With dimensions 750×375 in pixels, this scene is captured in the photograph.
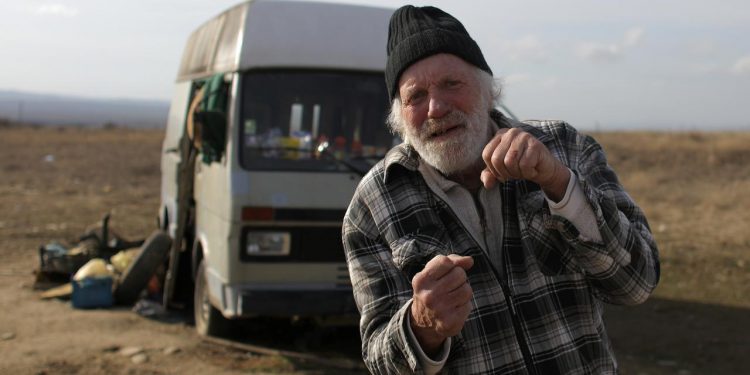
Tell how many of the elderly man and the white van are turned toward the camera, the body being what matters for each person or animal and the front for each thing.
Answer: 2

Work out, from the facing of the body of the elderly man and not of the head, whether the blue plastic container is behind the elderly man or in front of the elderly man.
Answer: behind

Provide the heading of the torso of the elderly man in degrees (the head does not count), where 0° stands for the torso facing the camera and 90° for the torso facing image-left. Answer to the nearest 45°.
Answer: approximately 0°

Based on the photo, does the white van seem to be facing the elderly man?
yes

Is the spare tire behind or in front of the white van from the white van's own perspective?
behind

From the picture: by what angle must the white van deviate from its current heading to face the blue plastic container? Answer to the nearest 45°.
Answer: approximately 135° to its right

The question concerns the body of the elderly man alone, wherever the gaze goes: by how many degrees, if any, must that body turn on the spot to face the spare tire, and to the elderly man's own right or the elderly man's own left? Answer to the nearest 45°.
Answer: approximately 135° to the elderly man's own right
